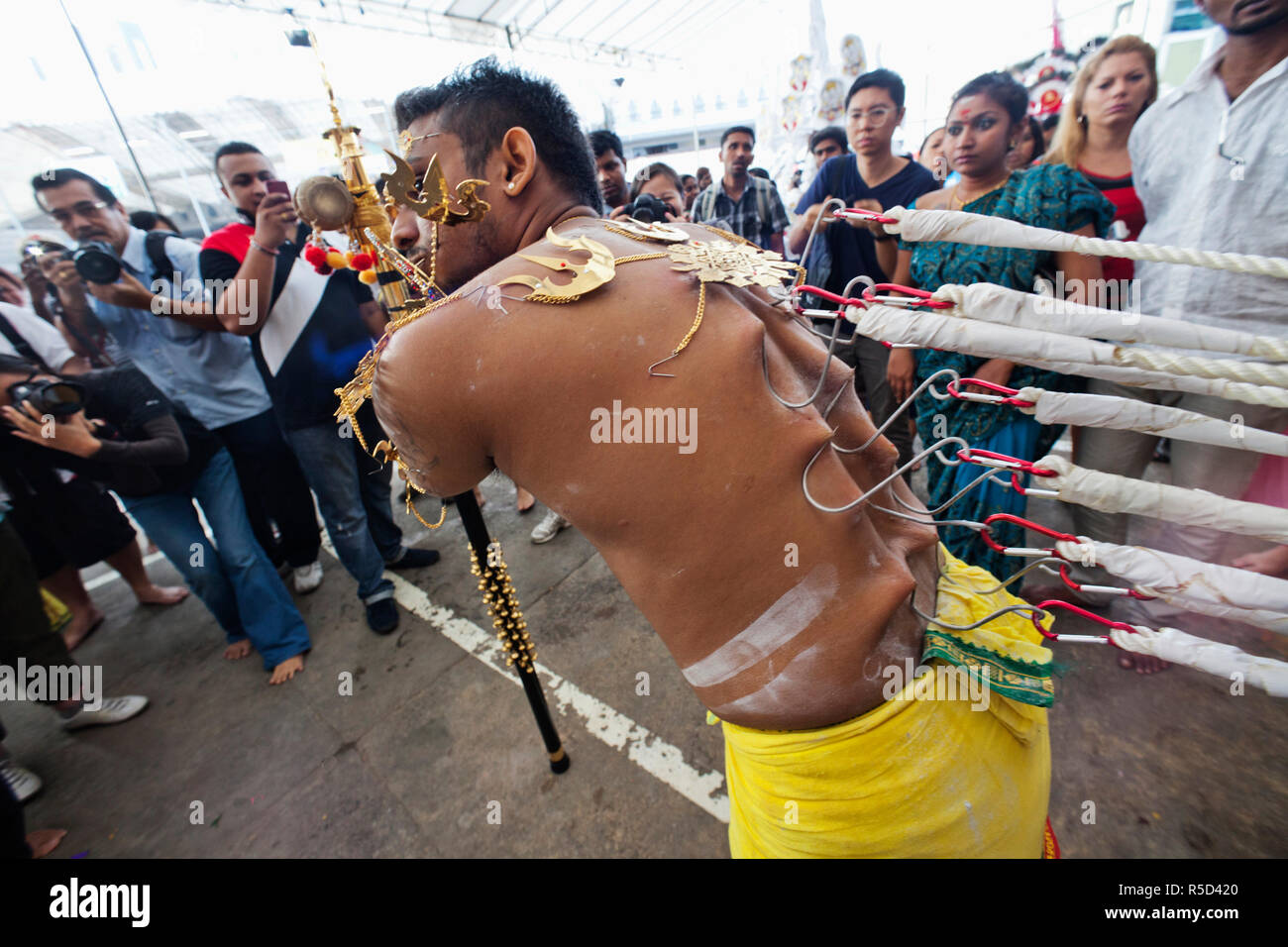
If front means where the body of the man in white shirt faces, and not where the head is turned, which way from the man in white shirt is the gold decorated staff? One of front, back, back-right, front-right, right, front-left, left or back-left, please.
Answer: front

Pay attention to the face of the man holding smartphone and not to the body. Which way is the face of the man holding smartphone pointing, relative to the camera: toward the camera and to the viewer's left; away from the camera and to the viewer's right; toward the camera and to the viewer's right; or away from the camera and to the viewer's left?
toward the camera and to the viewer's right

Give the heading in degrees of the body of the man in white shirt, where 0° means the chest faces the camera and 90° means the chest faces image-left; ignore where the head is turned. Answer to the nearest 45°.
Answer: approximately 45°

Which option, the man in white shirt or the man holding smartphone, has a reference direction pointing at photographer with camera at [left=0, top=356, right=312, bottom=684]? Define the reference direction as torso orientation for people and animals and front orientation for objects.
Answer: the man in white shirt

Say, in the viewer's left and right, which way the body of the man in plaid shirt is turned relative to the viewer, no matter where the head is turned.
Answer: facing the viewer

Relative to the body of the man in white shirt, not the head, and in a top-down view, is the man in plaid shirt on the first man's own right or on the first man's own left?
on the first man's own right

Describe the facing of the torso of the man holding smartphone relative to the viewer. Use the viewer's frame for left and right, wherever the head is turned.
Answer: facing the viewer and to the right of the viewer

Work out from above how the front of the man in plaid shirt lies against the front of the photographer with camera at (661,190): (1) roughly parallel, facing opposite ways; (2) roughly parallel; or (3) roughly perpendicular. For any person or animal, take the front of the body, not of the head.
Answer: roughly parallel

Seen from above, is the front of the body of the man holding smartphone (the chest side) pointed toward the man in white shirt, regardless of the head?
yes

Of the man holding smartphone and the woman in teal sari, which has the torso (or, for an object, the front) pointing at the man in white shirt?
the man holding smartphone

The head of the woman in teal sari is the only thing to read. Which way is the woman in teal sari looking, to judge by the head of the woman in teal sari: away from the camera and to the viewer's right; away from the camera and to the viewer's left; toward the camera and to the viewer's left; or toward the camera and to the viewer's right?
toward the camera and to the viewer's left
